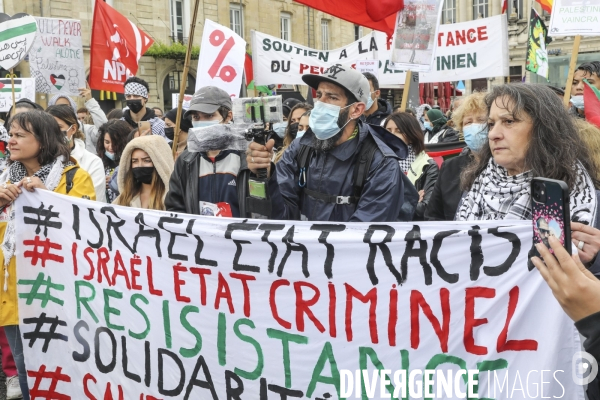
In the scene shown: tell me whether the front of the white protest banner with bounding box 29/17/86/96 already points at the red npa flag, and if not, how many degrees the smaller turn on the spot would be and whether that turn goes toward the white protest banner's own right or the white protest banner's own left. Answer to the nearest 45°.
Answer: approximately 45° to the white protest banner's own left

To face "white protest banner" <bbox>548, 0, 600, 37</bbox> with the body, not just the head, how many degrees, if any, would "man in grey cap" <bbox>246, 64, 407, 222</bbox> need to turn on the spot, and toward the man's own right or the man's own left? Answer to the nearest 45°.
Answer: approximately 180°

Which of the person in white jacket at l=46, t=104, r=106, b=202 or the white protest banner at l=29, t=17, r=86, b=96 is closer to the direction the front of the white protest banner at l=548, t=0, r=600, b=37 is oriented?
the person in white jacket

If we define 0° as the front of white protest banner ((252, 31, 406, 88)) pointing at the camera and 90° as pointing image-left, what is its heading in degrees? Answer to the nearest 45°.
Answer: approximately 0°

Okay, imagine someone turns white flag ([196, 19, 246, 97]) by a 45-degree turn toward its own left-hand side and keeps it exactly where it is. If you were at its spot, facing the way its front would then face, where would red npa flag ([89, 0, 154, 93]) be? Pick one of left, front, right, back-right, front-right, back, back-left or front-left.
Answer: back

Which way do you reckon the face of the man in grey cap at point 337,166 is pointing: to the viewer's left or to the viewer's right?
to the viewer's left

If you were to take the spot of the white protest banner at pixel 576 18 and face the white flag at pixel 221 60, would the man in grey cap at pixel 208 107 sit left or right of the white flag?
left
